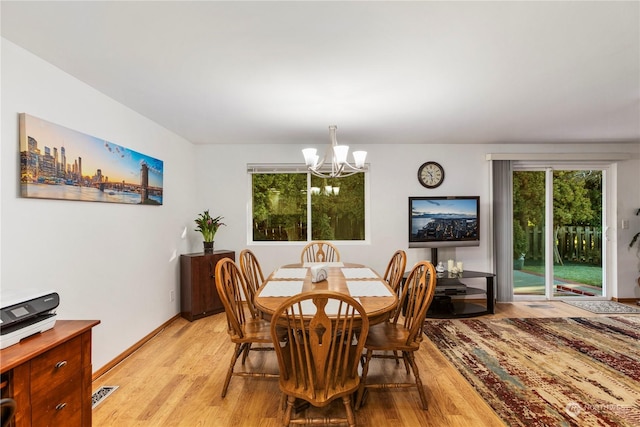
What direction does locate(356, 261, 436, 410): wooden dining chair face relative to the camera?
to the viewer's left

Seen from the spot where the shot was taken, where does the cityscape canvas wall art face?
facing the viewer and to the right of the viewer

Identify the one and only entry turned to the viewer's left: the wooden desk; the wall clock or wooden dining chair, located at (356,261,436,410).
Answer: the wooden dining chair

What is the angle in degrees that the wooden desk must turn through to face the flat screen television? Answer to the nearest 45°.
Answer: approximately 45° to its left

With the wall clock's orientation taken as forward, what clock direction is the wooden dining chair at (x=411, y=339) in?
The wooden dining chair is roughly at 12 o'clock from the wall clock.

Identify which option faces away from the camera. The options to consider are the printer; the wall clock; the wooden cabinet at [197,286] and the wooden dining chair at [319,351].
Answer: the wooden dining chair

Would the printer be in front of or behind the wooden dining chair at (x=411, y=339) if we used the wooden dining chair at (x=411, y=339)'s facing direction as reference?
in front

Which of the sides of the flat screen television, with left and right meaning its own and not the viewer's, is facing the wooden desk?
front

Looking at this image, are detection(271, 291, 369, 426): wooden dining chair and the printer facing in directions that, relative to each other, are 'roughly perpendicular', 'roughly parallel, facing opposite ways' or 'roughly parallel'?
roughly perpendicular

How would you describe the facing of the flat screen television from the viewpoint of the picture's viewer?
facing the viewer

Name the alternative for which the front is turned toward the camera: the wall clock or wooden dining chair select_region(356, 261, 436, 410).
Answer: the wall clock

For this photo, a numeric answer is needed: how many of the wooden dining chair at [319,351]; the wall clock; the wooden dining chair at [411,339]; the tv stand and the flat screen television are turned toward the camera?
3

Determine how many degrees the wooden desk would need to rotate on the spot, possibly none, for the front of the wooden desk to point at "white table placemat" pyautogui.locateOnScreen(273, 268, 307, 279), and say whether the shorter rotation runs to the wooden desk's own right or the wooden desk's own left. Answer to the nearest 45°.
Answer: approximately 45° to the wooden desk's own left

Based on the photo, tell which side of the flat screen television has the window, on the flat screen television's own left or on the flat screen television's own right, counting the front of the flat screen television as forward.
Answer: on the flat screen television's own right

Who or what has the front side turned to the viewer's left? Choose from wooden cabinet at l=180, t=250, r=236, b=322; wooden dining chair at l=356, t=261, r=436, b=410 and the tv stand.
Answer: the wooden dining chair

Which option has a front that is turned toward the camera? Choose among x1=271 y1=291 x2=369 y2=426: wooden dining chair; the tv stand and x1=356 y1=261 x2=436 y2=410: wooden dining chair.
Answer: the tv stand

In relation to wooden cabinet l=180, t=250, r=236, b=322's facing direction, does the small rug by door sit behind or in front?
in front

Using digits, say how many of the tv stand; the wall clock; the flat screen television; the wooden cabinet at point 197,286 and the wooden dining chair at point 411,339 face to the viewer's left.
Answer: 1
